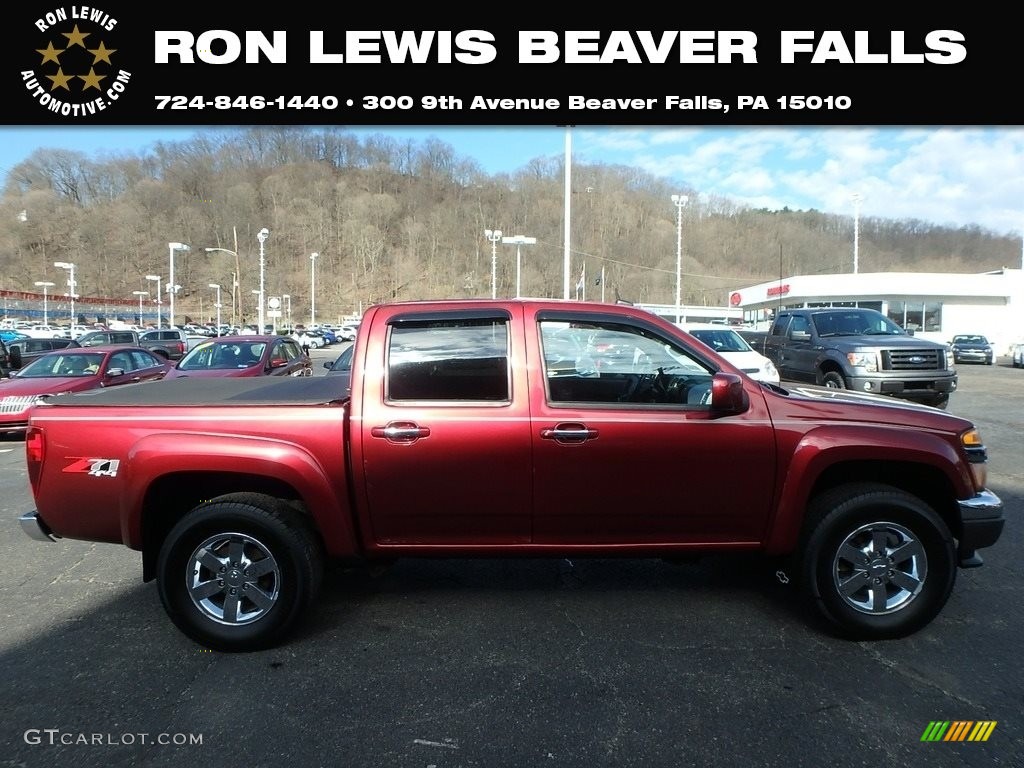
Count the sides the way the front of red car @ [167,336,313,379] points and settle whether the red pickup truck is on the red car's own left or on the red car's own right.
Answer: on the red car's own left

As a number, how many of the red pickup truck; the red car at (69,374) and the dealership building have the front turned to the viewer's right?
1

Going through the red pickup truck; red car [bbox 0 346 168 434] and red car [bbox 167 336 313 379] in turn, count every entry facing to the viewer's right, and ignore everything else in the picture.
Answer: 1

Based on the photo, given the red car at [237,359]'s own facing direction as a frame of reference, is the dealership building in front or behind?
behind

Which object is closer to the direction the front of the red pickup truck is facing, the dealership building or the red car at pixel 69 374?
the dealership building

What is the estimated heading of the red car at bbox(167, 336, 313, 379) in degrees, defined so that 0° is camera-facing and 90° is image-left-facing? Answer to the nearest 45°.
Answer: approximately 45°

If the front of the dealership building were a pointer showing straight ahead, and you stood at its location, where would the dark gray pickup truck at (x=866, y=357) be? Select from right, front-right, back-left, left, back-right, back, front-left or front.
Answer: front-left

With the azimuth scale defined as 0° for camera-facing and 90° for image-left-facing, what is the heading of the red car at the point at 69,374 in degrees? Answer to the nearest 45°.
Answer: approximately 45°

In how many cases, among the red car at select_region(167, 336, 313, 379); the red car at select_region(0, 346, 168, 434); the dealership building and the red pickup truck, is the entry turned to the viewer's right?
1

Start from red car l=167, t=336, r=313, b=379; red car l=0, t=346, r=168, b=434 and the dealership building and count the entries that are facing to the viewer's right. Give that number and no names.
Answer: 0

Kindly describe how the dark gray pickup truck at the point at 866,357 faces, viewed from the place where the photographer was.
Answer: facing the viewer and to the right of the viewer

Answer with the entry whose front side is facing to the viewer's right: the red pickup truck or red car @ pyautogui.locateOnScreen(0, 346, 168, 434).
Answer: the red pickup truck

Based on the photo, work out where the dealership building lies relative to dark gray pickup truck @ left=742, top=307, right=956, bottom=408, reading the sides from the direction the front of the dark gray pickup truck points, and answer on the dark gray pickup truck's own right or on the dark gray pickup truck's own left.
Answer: on the dark gray pickup truck's own left

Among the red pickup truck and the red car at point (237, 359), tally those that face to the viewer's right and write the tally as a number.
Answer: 1

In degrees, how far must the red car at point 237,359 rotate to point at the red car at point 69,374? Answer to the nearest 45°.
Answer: approximately 45° to its right

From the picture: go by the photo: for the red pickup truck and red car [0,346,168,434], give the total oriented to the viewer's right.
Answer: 1

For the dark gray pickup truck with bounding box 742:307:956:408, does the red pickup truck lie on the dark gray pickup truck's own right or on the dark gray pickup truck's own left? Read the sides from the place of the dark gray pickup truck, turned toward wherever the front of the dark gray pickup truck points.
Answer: on the dark gray pickup truck's own right

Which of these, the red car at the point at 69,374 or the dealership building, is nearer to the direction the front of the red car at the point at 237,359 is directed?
the red car

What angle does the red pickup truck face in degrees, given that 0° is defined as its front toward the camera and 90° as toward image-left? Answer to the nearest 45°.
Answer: approximately 270°
